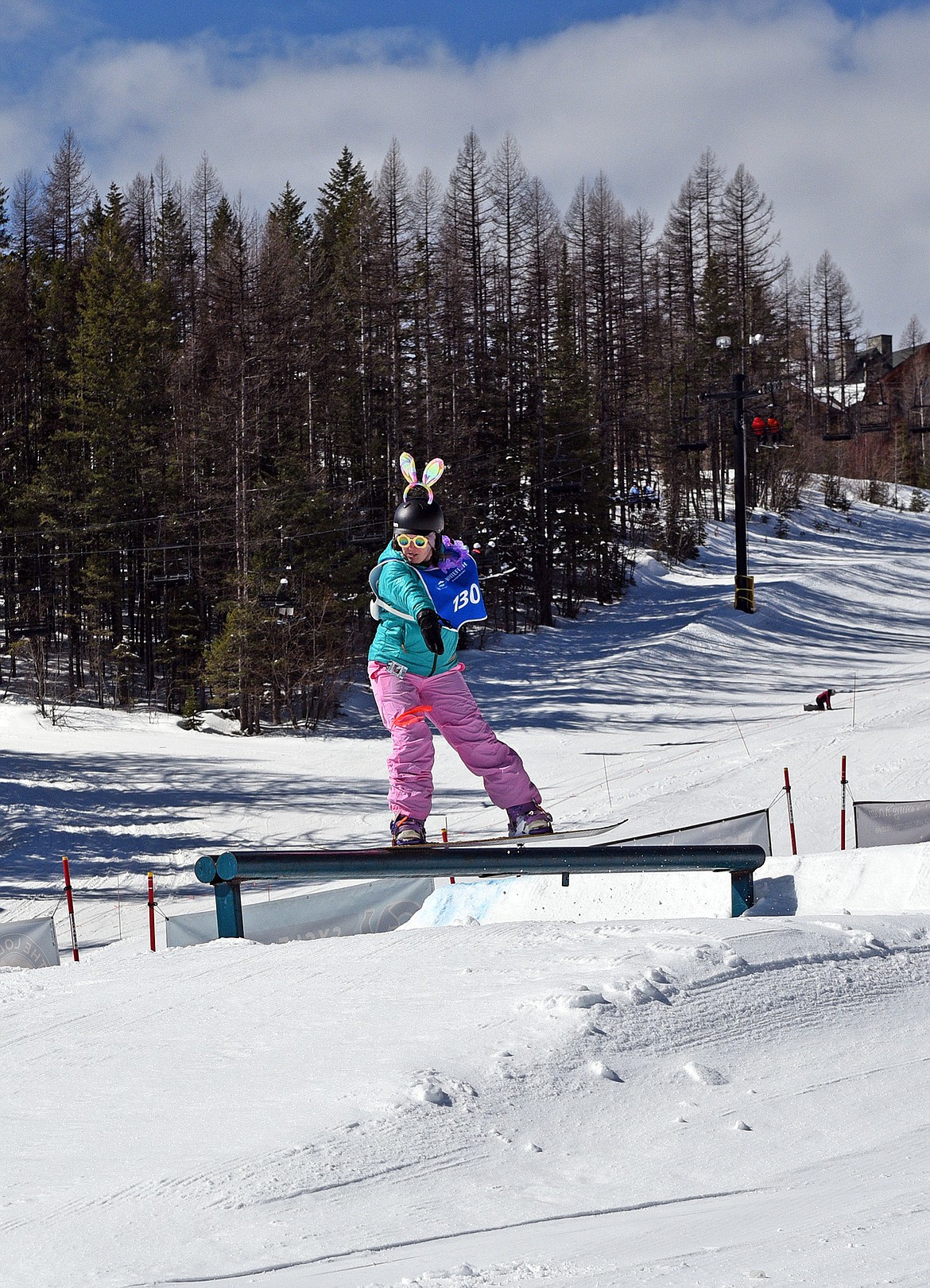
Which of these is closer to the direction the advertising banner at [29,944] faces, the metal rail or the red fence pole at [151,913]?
the red fence pole

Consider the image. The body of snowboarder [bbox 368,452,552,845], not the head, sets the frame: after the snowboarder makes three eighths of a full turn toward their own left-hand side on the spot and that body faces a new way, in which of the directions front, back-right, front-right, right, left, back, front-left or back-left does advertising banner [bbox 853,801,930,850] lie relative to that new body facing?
front

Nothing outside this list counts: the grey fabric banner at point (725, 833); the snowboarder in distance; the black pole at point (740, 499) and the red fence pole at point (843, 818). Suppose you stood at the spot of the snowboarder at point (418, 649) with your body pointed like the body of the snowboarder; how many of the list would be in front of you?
0

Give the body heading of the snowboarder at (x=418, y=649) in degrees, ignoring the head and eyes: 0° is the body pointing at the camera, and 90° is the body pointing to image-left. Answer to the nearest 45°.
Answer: approximately 0°

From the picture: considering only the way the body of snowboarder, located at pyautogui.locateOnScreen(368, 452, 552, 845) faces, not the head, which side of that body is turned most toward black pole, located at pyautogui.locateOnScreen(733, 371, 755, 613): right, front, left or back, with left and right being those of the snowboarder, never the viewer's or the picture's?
back
